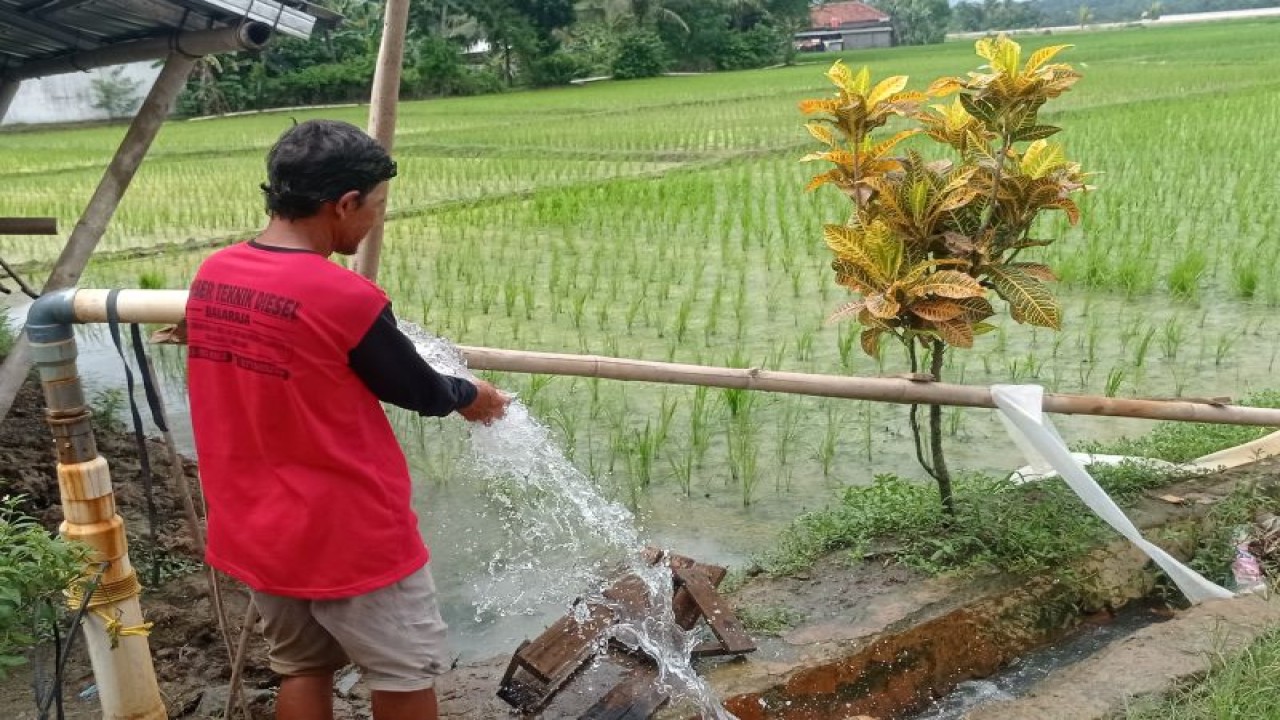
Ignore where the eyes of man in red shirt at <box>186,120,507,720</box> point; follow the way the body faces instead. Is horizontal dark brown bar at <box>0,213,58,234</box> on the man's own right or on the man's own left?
on the man's own left

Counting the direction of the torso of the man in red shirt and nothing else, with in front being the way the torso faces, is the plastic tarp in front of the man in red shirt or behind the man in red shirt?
in front

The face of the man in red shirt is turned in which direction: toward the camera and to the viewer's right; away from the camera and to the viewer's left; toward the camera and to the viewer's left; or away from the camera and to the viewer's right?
away from the camera and to the viewer's right

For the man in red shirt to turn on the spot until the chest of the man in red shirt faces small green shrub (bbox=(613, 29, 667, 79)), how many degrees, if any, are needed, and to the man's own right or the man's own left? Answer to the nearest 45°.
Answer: approximately 45° to the man's own left

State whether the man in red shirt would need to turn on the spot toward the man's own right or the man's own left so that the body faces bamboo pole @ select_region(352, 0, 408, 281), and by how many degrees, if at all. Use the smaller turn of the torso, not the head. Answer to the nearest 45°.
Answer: approximately 45° to the man's own left

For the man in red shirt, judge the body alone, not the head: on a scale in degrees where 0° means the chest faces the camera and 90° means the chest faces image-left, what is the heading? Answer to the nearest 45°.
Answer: approximately 225°

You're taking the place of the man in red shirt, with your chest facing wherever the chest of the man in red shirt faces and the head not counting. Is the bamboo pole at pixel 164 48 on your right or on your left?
on your left

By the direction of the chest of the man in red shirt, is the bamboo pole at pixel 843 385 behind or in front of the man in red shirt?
in front

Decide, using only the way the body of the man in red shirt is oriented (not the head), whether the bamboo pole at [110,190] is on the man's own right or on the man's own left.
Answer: on the man's own left
